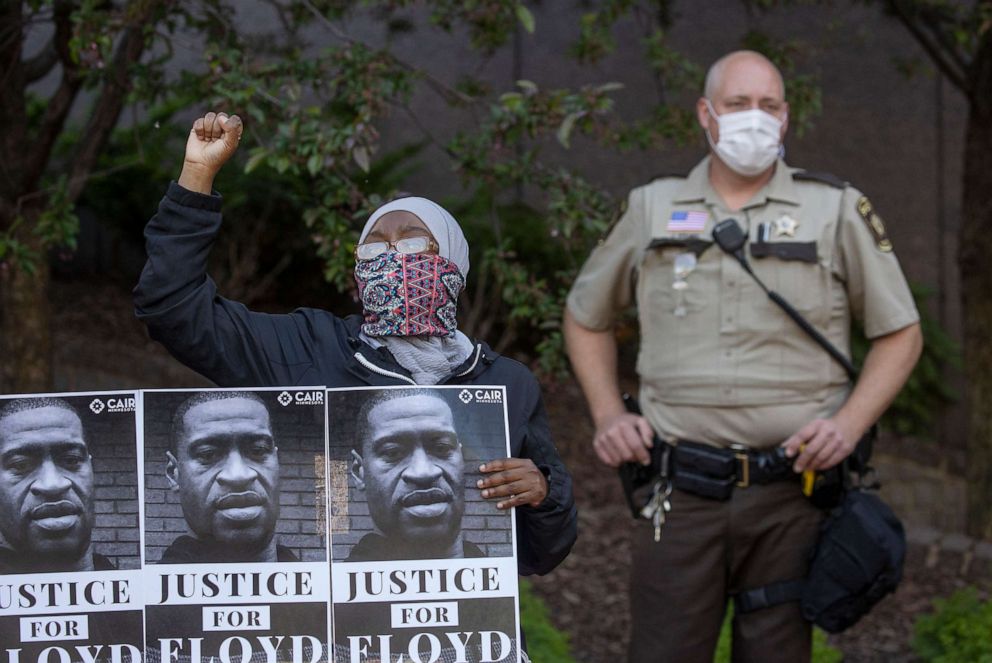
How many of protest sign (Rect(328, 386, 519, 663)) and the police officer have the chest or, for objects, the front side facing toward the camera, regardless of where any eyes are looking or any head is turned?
2

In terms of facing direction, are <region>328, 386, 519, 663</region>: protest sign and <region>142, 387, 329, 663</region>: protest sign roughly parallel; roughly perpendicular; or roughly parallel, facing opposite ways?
roughly parallel

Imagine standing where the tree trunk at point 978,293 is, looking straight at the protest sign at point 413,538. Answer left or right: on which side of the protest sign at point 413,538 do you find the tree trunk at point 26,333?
right

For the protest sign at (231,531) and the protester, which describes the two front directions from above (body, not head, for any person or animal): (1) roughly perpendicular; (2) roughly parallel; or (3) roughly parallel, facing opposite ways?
roughly parallel

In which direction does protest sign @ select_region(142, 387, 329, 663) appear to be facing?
toward the camera

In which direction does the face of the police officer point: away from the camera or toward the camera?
toward the camera

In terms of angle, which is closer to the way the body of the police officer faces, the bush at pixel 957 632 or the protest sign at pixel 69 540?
the protest sign

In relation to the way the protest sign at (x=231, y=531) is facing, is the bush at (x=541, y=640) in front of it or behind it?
behind

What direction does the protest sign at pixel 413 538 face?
toward the camera
